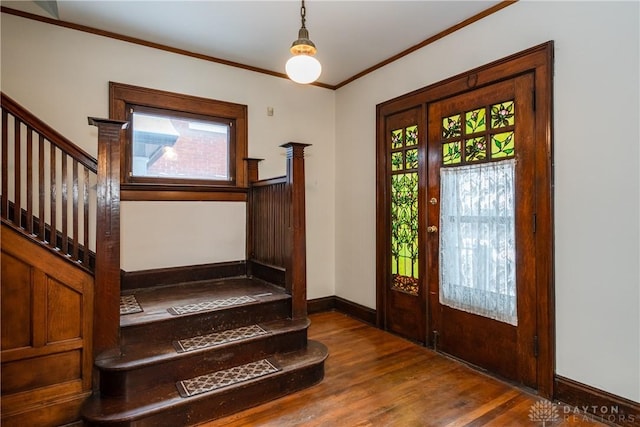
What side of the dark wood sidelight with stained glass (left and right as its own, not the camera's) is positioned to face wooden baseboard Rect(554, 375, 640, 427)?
left

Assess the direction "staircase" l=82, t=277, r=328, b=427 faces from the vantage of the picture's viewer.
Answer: facing the viewer and to the right of the viewer

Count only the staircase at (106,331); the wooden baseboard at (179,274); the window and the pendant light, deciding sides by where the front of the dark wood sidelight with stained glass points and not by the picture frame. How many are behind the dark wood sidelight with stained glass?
0

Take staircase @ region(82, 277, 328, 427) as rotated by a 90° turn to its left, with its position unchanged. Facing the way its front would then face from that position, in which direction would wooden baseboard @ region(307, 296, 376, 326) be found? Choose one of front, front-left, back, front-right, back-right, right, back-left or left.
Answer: front

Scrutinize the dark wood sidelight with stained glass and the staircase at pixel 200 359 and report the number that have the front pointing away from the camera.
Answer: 0

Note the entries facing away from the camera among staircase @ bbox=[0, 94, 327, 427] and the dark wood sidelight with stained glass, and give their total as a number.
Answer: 0

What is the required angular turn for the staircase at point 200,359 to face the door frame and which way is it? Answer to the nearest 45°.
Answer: approximately 45° to its left

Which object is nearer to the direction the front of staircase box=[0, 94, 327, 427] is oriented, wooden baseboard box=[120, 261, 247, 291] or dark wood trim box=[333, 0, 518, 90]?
the dark wood trim

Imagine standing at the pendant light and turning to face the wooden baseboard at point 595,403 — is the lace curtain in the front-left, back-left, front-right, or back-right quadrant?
front-left

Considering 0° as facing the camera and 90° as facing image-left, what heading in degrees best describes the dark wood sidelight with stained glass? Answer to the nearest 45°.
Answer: approximately 45°

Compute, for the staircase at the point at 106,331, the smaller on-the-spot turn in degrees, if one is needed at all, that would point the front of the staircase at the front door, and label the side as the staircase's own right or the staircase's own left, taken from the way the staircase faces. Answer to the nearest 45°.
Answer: approximately 45° to the staircase's own left

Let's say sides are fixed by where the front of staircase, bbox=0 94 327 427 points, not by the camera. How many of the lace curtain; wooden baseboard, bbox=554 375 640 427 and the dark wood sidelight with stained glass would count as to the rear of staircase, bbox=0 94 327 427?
0

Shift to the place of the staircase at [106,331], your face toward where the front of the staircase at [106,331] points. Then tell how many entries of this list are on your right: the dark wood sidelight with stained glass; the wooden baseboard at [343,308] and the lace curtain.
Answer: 0

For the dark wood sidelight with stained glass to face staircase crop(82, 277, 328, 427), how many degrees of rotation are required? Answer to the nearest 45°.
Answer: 0° — it already faces it

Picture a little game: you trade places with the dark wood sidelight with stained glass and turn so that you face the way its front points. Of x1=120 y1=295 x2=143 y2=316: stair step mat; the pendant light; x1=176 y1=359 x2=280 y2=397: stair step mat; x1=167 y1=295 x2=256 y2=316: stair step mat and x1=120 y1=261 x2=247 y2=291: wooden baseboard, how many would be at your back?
0
